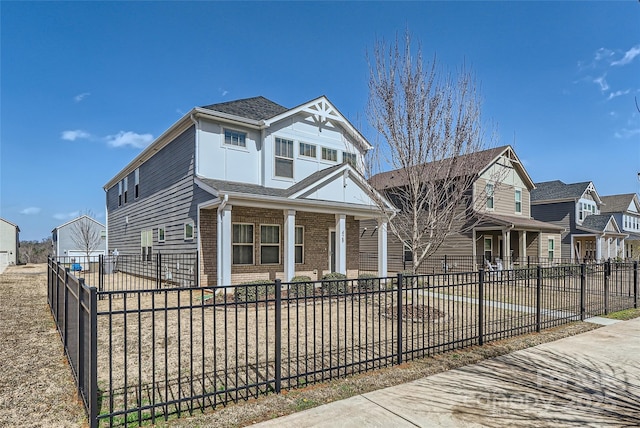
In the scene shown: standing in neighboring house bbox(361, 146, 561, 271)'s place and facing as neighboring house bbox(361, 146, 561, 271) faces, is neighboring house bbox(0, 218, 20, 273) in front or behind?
behind

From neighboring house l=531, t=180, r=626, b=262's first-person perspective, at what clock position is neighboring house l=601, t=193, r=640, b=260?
neighboring house l=601, t=193, r=640, b=260 is roughly at 8 o'clock from neighboring house l=531, t=180, r=626, b=262.

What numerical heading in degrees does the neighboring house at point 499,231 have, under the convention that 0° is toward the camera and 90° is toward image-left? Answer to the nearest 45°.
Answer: approximately 315°

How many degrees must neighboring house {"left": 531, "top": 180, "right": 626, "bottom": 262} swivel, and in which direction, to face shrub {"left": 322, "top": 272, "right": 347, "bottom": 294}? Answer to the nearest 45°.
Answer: approximately 45° to its right

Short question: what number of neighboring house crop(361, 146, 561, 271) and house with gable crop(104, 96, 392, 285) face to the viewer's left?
0

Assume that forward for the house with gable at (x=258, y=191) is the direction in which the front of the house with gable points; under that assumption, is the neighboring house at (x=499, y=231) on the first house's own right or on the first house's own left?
on the first house's own left

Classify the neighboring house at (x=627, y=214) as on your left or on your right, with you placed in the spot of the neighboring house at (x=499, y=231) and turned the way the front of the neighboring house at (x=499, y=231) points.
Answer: on your left

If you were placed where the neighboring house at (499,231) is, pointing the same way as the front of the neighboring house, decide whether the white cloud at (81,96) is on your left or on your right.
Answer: on your right

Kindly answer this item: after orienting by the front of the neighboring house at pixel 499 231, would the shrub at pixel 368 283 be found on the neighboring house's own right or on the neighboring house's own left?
on the neighboring house's own right

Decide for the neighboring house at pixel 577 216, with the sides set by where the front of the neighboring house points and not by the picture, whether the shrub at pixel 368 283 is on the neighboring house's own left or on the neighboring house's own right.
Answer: on the neighboring house's own right

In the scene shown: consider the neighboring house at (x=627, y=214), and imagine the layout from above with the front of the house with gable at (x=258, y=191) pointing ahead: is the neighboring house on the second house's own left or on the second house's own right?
on the second house's own left

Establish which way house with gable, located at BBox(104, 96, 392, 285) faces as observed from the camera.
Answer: facing the viewer and to the right of the viewer

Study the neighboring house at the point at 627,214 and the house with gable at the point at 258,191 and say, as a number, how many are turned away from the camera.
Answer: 0
